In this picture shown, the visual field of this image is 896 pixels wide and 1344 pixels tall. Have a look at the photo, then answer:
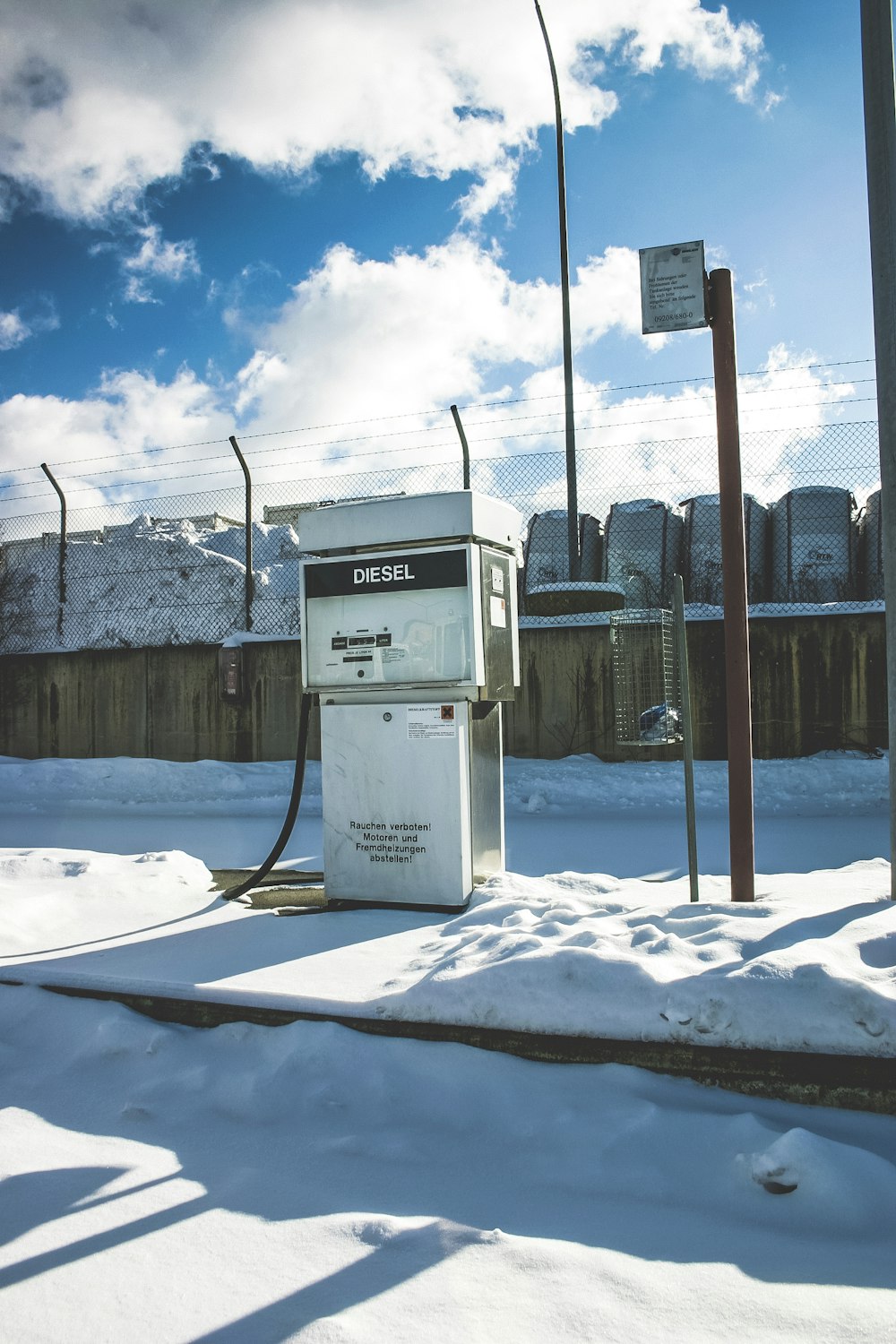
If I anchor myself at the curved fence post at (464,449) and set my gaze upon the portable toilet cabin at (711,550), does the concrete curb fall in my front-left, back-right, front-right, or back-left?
back-right

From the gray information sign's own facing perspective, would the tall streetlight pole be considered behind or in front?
behind

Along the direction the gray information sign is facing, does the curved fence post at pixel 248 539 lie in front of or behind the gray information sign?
behind

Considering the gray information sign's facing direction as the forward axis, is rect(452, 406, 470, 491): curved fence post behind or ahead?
behind

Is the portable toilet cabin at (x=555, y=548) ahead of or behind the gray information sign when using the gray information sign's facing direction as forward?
behind

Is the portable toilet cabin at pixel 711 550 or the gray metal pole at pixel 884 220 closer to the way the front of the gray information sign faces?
the gray metal pole

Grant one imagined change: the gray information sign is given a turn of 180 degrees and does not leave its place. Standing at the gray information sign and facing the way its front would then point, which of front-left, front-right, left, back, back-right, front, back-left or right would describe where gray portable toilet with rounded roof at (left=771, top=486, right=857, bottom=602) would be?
front

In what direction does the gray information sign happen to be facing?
toward the camera

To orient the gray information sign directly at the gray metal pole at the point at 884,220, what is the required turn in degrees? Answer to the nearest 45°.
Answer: approximately 90° to its left

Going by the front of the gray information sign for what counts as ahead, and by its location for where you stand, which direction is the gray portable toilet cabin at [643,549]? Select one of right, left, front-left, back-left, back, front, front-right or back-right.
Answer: back
